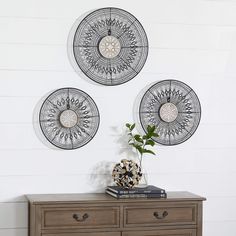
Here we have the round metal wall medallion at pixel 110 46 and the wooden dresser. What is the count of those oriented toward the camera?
2

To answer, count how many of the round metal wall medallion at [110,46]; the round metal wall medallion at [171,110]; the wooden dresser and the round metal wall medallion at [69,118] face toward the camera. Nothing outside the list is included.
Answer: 4

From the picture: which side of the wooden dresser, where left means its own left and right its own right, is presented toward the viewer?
front

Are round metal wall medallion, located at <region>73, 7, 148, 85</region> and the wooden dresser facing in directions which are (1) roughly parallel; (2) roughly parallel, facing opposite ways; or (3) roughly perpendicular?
roughly parallel

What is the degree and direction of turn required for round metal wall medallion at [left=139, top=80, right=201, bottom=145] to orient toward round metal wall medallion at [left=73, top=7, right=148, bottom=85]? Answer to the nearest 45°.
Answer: approximately 90° to its right

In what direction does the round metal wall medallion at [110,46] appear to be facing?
toward the camera

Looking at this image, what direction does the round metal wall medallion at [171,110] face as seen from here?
toward the camera

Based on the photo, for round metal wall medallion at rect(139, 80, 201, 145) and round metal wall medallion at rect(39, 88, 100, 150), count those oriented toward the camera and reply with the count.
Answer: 2

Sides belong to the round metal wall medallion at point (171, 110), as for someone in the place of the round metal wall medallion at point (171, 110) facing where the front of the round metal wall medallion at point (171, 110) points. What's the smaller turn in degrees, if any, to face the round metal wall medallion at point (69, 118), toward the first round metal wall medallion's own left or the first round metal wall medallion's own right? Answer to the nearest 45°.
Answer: approximately 90° to the first round metal wall medallion's own right

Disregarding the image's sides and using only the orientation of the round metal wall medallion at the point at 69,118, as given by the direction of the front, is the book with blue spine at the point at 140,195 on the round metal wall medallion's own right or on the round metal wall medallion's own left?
on the round metal wall medallion's own left
